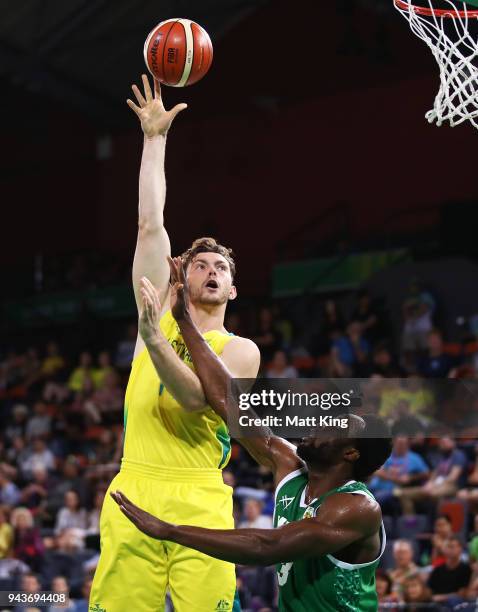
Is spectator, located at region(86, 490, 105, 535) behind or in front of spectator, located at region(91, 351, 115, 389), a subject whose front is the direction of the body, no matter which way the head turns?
in front

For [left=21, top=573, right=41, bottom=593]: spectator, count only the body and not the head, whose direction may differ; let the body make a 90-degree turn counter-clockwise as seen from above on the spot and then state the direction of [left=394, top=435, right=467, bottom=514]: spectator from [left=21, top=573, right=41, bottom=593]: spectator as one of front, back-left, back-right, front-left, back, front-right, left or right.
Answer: front

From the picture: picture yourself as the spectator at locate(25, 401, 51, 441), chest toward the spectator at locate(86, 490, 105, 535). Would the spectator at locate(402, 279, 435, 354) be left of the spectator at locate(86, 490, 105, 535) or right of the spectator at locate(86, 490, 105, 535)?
left

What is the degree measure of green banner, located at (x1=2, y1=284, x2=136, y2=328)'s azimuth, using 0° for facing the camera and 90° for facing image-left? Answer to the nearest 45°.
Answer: approximately 0°

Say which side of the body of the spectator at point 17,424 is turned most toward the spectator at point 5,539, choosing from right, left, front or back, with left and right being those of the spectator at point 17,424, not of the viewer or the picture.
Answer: front

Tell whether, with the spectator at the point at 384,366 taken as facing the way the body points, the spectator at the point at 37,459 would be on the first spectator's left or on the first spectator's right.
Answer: on the first spectator's right

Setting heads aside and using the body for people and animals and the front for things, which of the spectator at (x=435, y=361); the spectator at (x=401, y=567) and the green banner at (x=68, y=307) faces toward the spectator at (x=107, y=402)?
the green banner
